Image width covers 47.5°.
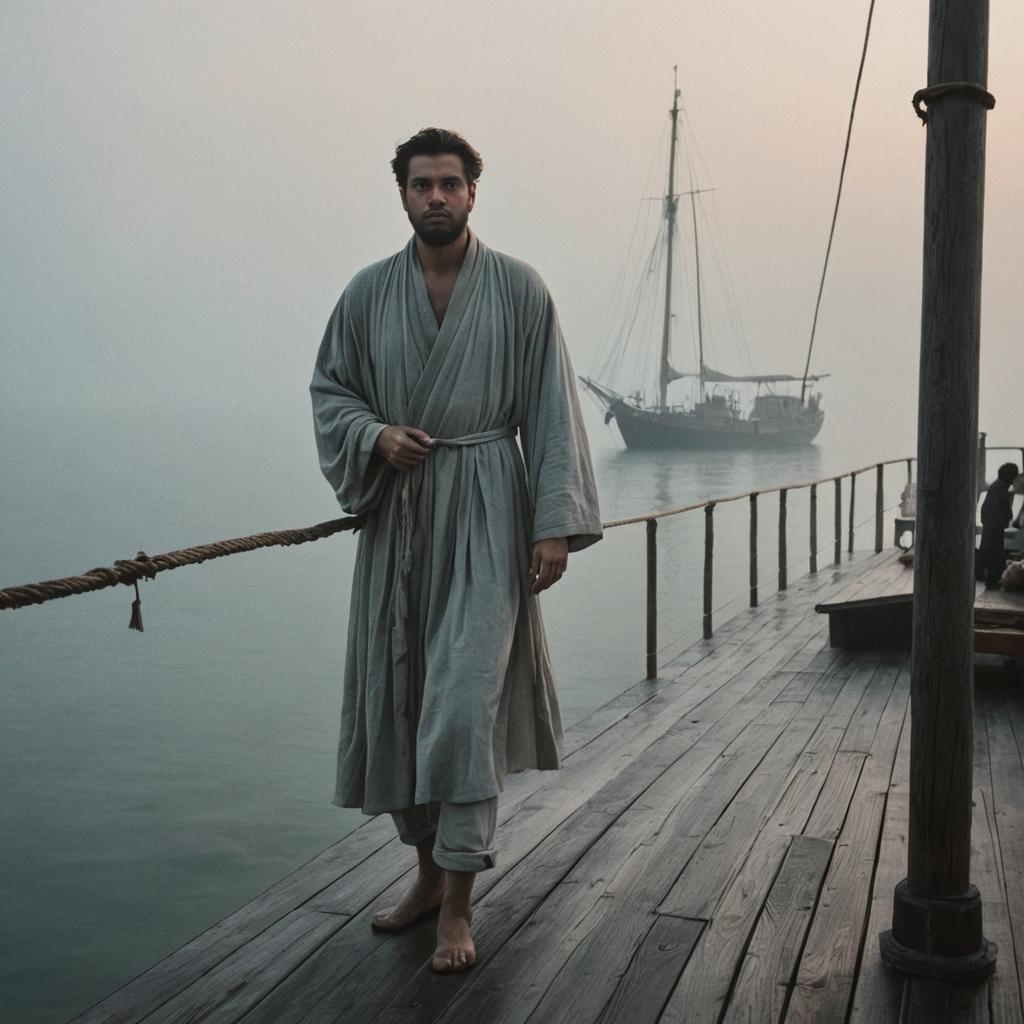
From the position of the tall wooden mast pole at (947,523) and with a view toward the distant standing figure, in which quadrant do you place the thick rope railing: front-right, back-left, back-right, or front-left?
back-left

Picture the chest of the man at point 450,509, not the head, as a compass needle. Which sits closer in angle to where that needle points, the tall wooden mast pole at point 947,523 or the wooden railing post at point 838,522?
the tall wooden mast pole

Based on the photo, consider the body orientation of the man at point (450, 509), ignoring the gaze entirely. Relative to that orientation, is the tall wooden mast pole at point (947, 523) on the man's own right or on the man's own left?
on the man's own left

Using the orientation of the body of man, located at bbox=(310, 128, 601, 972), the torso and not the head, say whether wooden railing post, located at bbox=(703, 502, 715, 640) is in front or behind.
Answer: behind

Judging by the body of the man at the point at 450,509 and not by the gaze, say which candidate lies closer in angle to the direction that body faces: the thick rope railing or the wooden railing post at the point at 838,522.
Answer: the thick rope railing

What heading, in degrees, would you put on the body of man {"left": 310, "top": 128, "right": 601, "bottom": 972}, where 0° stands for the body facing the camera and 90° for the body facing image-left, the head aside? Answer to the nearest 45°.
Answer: approximately 0°

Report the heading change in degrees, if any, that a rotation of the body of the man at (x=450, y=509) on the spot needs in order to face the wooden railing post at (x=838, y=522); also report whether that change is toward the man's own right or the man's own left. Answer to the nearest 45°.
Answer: approximately 135° to the man's own left

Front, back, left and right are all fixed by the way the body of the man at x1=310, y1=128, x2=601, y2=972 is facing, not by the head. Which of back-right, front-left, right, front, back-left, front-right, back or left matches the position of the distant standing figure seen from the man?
back-left

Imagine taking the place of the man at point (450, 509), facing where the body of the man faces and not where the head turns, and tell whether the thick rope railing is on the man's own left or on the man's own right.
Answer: on the man's own right
